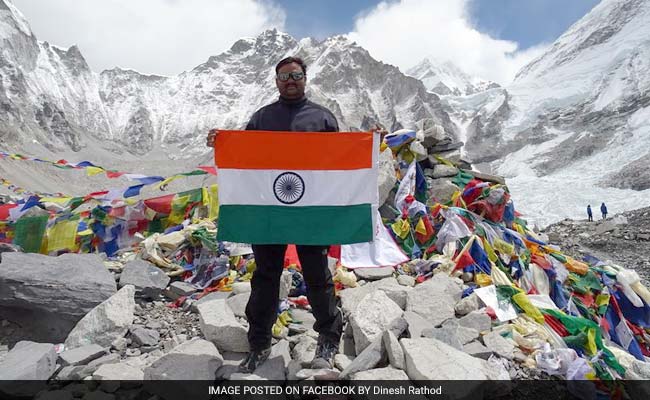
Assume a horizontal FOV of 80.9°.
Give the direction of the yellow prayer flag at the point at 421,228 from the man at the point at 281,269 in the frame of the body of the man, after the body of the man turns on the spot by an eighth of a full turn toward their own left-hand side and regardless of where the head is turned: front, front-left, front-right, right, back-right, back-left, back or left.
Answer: left

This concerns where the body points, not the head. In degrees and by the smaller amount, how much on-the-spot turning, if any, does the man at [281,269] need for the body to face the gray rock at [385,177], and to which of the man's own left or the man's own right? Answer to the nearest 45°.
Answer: approximately 135° to the man's own left

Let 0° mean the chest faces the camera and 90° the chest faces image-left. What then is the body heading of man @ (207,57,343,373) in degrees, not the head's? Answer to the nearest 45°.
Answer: approximately 0°

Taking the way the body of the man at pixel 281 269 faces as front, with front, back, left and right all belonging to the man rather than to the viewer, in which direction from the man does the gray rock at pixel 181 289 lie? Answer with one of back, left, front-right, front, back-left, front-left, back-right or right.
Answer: back-right

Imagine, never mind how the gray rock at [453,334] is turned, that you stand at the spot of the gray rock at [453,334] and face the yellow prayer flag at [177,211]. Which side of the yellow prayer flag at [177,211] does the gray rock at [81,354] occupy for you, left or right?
left

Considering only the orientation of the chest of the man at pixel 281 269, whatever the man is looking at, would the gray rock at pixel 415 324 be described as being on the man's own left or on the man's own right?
on the man's own left

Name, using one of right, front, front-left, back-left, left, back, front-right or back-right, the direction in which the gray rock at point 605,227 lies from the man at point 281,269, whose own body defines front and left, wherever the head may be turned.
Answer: back-left

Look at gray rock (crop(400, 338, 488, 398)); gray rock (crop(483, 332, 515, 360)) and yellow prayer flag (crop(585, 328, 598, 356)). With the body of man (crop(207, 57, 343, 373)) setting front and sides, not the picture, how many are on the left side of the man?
3

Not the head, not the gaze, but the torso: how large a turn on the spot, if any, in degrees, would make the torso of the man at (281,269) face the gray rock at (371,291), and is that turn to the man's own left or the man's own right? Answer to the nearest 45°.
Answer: approximately 135° to the man's own left

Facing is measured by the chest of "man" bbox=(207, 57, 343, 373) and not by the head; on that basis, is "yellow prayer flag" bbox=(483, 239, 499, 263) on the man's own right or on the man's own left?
on the man's own left
